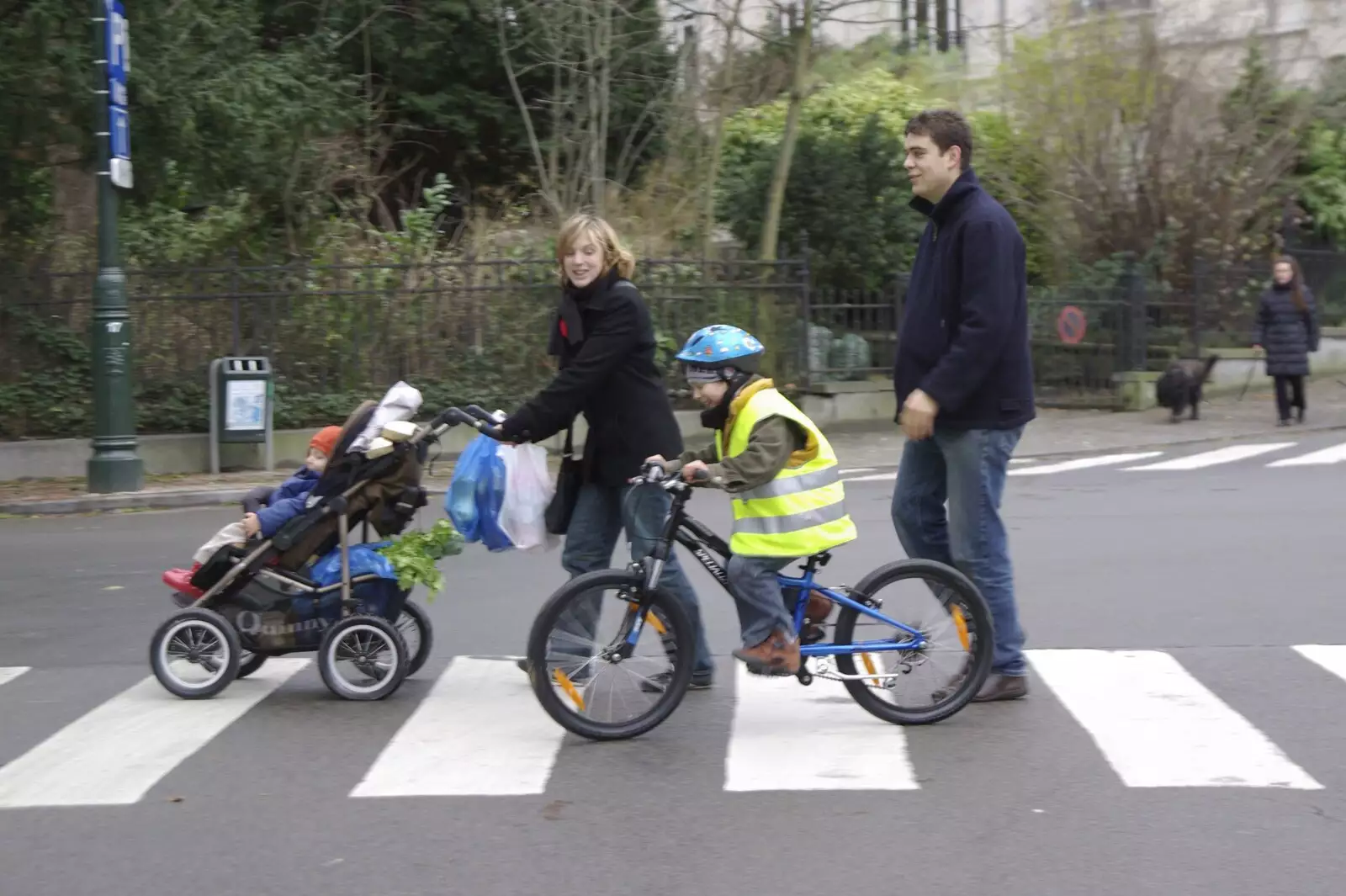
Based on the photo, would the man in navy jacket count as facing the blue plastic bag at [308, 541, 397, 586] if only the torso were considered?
yes

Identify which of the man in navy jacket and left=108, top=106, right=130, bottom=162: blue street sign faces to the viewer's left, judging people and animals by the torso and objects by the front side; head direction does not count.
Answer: the man in navy jacket

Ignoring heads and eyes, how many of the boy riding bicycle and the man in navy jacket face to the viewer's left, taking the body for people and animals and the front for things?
2

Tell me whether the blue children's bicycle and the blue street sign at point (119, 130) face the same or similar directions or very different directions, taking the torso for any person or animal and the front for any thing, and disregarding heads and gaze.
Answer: very different directions

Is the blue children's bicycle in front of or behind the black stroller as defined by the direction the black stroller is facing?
behind

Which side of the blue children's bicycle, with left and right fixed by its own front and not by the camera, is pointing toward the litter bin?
right

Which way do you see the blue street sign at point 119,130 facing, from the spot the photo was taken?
facing the viewer and to the right of the viewer

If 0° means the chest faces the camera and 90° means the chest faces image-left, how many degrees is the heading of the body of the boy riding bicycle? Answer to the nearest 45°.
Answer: approximately 90°

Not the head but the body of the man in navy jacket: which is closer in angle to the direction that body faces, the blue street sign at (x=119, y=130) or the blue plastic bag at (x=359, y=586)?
the blue plastic bag

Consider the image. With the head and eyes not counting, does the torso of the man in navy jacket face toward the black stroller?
yes

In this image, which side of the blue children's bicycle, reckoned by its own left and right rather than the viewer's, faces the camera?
left

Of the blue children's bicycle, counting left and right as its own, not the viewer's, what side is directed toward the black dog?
right

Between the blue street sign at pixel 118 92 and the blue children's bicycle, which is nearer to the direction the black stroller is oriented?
the blue street sign

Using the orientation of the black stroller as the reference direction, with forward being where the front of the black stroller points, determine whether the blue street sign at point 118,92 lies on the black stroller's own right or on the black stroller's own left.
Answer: on the black stroller's own right

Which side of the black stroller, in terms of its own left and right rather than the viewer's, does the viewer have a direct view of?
left
